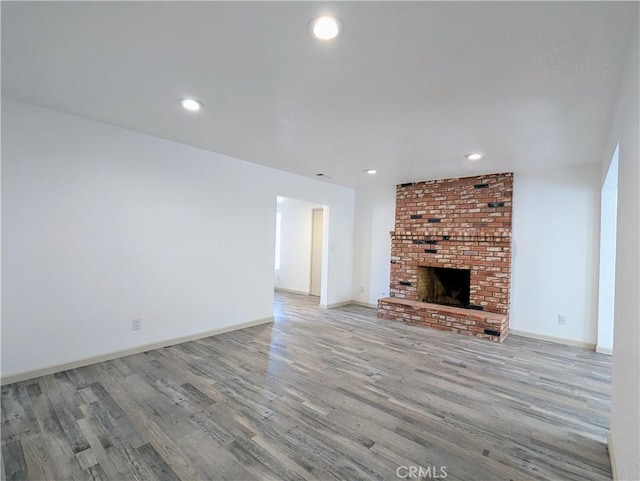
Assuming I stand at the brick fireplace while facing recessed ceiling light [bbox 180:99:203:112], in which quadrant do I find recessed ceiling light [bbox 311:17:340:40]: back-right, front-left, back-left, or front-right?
front-left

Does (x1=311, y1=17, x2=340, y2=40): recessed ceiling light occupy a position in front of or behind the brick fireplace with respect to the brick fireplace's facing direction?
in front

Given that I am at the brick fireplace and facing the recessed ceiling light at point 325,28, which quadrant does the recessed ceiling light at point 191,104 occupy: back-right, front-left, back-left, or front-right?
front-right

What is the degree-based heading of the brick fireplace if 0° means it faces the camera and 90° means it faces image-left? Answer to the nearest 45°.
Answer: approximately 45°

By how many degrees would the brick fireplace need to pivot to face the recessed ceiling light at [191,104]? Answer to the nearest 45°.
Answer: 0° — it already faces it
